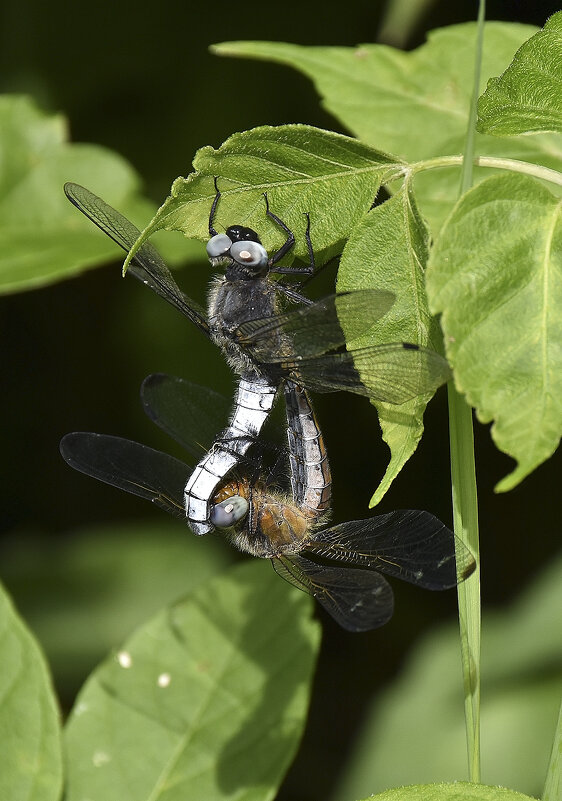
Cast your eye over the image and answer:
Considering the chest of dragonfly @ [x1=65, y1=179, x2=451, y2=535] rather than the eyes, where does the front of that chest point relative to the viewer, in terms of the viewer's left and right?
facing away from the viewer
